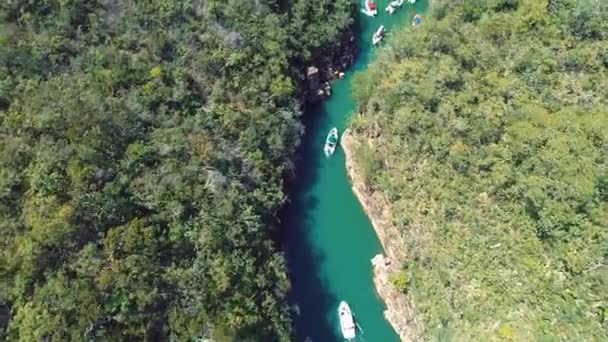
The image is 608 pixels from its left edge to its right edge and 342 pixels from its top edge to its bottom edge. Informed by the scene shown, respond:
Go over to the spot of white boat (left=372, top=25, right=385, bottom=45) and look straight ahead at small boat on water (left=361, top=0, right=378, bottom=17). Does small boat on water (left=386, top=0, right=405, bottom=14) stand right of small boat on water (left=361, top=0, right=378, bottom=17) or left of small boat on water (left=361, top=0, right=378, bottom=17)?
right

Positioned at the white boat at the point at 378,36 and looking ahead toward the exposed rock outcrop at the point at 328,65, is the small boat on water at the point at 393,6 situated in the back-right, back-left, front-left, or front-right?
back-right

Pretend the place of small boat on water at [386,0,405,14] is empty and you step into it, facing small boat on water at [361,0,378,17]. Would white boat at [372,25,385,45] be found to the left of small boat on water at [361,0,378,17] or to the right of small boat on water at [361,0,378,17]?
left

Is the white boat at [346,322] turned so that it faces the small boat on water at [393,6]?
yes

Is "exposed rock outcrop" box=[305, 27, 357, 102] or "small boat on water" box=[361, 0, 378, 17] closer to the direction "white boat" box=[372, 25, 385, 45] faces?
the small boat on water

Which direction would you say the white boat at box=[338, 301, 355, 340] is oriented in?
away from the camera

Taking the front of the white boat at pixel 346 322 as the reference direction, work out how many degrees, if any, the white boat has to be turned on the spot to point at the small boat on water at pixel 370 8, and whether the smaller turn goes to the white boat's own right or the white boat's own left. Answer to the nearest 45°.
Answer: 0° — it already faces it

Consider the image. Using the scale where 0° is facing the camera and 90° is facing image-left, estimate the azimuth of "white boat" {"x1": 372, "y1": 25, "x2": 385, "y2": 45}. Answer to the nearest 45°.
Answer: approximately 225°
